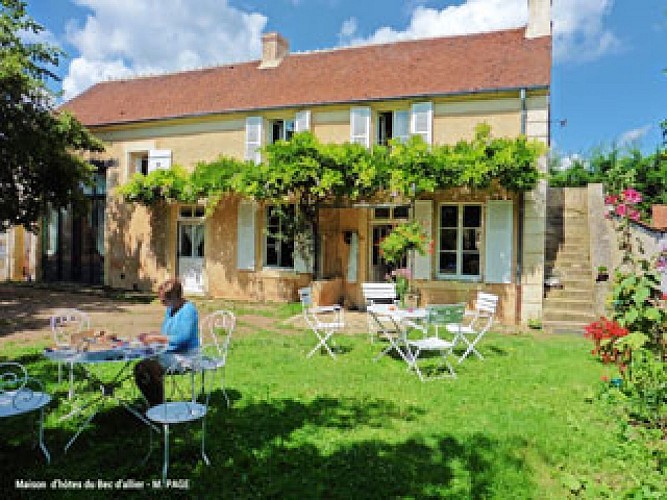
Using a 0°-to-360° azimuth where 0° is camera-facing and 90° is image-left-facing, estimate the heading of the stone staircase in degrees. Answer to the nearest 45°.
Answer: approximately 0°

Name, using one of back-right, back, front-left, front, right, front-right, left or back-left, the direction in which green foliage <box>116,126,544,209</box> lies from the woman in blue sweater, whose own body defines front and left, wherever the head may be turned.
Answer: back-right

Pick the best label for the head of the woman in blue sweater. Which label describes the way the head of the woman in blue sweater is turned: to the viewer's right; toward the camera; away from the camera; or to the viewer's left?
to the viewer's left

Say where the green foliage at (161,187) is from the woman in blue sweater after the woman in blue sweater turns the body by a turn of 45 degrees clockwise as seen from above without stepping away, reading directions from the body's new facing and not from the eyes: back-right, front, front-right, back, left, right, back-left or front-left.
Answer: front-right

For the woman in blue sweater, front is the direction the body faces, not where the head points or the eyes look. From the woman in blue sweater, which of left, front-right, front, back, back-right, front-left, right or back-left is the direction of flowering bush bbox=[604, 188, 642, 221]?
back

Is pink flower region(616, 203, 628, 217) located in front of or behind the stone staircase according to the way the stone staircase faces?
in front

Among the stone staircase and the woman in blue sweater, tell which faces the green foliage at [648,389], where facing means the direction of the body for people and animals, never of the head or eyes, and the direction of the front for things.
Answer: the stone staircase

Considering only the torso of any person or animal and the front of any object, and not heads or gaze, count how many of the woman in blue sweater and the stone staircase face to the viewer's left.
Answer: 1

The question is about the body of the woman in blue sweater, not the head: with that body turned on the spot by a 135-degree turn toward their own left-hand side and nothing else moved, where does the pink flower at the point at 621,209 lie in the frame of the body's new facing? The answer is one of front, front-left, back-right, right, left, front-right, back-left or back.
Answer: front-left

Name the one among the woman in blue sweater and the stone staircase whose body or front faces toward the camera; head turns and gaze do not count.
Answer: the stone staircase

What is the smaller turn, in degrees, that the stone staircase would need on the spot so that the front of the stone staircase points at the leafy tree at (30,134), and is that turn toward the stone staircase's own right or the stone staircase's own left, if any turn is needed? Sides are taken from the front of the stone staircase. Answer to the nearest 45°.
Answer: approximately 45° to the stone staircase's own right

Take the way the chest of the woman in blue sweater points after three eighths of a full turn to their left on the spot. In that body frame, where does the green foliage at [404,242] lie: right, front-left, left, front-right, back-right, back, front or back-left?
left

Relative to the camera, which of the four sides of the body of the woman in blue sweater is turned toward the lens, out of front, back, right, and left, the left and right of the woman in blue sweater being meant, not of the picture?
left
